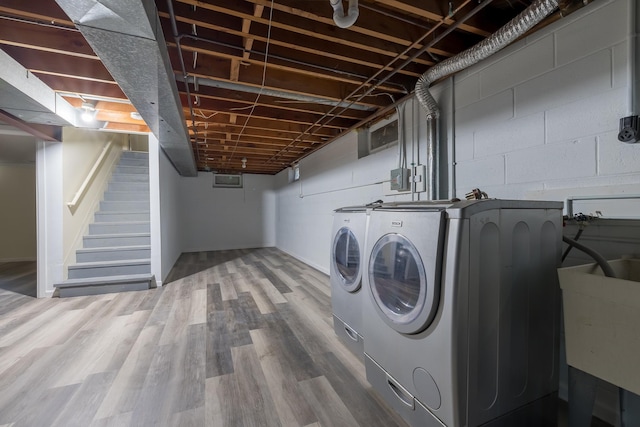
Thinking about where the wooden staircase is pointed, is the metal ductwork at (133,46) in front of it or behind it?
in front

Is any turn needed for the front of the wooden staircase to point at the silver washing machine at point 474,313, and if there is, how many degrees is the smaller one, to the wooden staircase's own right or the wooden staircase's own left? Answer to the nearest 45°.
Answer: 0° — it already faces it

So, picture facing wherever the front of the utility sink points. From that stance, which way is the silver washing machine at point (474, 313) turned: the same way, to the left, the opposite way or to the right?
the same way

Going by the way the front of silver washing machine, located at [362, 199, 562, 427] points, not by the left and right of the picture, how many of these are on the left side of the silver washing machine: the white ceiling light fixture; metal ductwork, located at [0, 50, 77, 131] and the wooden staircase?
0

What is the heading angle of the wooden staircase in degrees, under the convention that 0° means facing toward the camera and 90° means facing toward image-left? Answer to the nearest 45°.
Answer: approximately 0°

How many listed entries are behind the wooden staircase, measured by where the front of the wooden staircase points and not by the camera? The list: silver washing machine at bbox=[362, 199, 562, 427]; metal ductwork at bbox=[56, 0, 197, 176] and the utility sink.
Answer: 0

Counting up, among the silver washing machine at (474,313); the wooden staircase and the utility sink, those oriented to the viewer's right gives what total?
0

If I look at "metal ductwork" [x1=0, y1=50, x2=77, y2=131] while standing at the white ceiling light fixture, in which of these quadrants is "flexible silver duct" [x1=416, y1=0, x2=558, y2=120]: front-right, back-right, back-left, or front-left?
front-left

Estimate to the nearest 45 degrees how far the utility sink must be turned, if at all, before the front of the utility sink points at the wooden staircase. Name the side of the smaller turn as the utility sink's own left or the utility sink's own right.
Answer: approximately 45° to the utility sink's own right

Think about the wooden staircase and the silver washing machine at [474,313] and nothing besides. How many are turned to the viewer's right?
0

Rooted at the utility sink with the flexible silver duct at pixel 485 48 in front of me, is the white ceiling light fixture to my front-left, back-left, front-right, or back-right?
front-left

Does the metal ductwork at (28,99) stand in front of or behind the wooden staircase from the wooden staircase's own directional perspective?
in front

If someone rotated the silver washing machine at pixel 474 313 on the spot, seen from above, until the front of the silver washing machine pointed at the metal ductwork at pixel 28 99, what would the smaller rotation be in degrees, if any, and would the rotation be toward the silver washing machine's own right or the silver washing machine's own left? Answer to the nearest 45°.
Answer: approximately 45° to the silver washing machine's own right

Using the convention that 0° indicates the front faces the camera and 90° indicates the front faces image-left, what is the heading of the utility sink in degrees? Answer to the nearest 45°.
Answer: approximately 45°

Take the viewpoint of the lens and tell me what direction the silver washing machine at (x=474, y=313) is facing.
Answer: facing the viewer and to the left of the viewer
